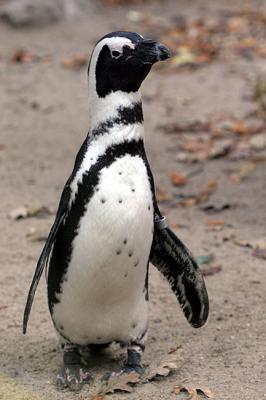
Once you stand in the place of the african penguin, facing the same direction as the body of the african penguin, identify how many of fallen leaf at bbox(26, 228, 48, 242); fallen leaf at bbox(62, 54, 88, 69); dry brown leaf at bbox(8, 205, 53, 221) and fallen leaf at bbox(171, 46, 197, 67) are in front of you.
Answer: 0

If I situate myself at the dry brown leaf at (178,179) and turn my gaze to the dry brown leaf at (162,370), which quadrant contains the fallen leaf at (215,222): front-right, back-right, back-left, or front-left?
front-left

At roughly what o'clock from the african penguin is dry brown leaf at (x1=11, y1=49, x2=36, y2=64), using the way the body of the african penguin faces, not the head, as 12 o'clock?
The dry brown leaf is roughly at 7 o'clock from the african penguin.

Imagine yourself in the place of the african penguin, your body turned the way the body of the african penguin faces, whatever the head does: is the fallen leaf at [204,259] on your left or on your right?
on your left

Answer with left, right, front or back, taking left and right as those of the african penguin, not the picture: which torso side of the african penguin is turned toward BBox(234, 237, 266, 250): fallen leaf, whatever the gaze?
left

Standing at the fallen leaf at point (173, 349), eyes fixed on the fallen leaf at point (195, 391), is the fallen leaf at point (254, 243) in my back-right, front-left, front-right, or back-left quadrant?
back-left

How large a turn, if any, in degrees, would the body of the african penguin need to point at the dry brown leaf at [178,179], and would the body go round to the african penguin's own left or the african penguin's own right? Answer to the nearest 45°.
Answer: approximately 135° to the african penguin's own left

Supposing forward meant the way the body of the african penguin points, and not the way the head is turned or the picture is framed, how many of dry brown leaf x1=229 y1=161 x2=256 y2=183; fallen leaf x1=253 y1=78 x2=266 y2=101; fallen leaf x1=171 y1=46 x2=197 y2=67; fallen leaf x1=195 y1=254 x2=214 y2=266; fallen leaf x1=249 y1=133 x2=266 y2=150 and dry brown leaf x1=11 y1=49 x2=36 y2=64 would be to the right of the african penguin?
0

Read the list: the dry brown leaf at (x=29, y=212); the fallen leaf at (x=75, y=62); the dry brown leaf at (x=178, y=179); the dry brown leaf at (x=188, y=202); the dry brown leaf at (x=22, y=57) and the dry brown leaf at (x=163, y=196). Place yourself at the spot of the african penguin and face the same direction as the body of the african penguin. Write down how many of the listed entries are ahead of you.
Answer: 0

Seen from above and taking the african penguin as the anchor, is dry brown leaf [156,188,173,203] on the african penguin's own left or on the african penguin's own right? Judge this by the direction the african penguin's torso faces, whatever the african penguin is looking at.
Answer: on the african penguin's own left

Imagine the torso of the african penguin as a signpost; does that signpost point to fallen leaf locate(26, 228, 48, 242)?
no

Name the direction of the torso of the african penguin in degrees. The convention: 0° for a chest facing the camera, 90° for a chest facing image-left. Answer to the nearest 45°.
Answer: approximately 315°

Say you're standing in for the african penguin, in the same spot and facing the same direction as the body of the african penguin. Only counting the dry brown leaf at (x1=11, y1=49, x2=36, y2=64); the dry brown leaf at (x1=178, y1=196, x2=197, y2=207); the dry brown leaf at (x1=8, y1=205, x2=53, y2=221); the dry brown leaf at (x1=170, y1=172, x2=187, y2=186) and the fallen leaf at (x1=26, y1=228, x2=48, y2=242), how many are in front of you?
0

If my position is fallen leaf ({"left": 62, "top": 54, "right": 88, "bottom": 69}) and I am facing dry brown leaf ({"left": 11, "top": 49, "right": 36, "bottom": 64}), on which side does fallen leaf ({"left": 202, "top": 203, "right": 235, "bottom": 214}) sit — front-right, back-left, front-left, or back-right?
back-left

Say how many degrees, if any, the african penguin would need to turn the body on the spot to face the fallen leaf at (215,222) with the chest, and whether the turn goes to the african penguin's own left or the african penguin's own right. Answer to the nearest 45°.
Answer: approximately 135° to the african penguin's own left

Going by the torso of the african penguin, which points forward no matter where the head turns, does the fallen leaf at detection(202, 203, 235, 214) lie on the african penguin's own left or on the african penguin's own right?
on the african penguin's own left
